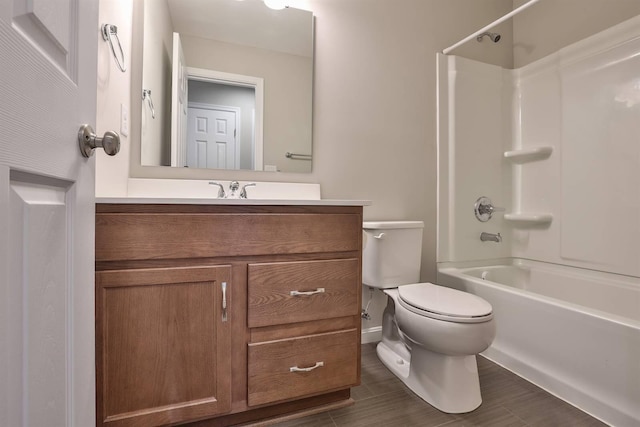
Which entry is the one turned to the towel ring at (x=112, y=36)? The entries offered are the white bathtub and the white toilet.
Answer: the white bathtub

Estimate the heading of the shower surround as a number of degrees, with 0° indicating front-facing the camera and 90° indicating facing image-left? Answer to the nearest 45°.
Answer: approximately 45°

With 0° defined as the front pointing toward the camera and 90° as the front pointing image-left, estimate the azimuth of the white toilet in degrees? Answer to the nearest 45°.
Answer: approximately 315°

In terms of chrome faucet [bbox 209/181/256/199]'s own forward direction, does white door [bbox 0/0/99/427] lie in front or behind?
in front

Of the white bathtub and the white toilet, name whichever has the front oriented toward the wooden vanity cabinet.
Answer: the white bathtub

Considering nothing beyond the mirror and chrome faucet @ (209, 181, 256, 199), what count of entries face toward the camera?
2

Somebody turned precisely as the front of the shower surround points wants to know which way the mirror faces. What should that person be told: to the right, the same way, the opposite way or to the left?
to the left

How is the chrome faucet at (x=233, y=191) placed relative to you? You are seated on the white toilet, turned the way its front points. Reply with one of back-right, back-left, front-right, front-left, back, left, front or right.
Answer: back-right

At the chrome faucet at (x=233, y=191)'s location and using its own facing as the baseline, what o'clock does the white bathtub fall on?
The white bathtub is roughly at 10 o'clock from the chrome faucet.

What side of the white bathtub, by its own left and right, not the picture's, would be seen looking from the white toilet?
front

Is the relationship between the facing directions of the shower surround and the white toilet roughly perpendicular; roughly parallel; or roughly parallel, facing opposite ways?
roughly perpendicular
